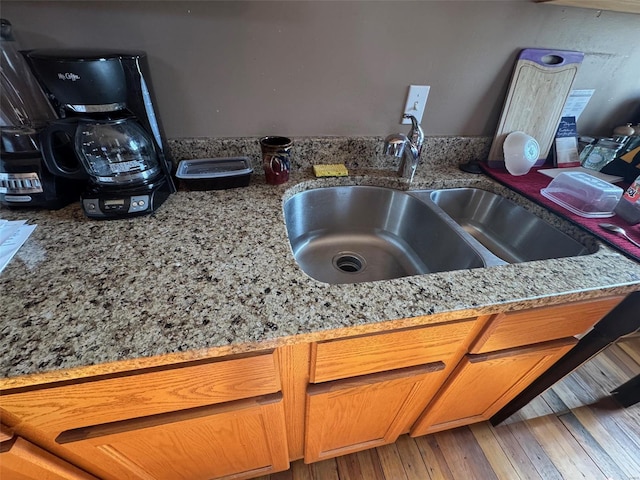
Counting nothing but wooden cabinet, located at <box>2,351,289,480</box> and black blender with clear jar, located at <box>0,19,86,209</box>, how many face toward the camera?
2

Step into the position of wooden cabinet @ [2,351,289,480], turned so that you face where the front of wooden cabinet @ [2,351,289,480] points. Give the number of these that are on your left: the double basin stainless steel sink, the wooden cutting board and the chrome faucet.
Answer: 3

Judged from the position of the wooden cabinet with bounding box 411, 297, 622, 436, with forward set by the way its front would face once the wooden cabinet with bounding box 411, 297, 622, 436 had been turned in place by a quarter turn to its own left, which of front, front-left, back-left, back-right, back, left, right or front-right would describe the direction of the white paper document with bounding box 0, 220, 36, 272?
back

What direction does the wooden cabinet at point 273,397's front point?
toward the camera

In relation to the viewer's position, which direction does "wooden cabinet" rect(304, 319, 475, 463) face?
facing the viewer and to the right of the viewer

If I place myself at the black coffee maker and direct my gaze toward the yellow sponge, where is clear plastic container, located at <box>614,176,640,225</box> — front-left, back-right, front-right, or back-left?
front-right

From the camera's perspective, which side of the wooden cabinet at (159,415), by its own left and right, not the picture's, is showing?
front

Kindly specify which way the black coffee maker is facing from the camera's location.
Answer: facing the viewer and to the left of the viewer

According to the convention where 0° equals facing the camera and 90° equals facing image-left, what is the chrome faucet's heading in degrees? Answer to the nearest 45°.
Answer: approximately 45°

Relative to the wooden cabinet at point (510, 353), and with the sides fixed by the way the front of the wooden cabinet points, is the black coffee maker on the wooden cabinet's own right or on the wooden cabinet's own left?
on the wooden cabinet's own right

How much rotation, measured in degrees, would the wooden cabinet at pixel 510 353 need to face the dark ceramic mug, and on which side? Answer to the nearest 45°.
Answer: approximately 135° to its right

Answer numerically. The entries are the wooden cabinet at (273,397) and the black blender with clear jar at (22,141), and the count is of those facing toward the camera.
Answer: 2
